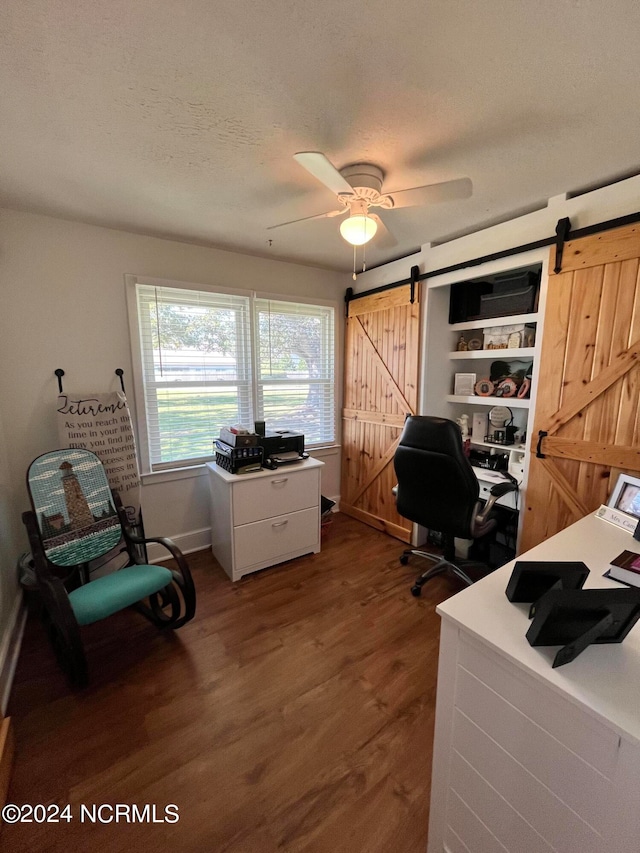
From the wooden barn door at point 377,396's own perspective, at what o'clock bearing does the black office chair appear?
The black office chair is roughly at 10 o'clock from the wooden barn door.

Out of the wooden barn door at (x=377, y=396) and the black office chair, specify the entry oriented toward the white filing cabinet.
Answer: the wooden barn door

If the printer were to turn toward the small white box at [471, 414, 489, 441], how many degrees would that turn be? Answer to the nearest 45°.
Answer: approximately 45° to its left

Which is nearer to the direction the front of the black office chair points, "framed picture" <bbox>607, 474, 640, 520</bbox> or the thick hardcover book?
the framed picture

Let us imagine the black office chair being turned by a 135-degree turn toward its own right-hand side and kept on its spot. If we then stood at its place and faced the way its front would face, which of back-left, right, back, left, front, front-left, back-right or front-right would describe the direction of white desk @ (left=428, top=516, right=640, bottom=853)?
front

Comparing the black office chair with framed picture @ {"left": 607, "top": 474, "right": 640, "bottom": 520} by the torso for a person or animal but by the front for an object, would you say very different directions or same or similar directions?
very different directions

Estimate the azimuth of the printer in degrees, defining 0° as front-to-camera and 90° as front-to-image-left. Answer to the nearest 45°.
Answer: approximately 315°

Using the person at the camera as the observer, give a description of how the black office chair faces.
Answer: facing away from the viewer and to the right of the viewer

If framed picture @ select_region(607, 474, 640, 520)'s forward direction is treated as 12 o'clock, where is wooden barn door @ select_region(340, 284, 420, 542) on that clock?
The wooden barn door is roughly at 2 o'clock from the framed picture.

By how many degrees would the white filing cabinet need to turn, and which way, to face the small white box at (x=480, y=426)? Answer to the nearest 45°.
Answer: approximately 45° to its left
